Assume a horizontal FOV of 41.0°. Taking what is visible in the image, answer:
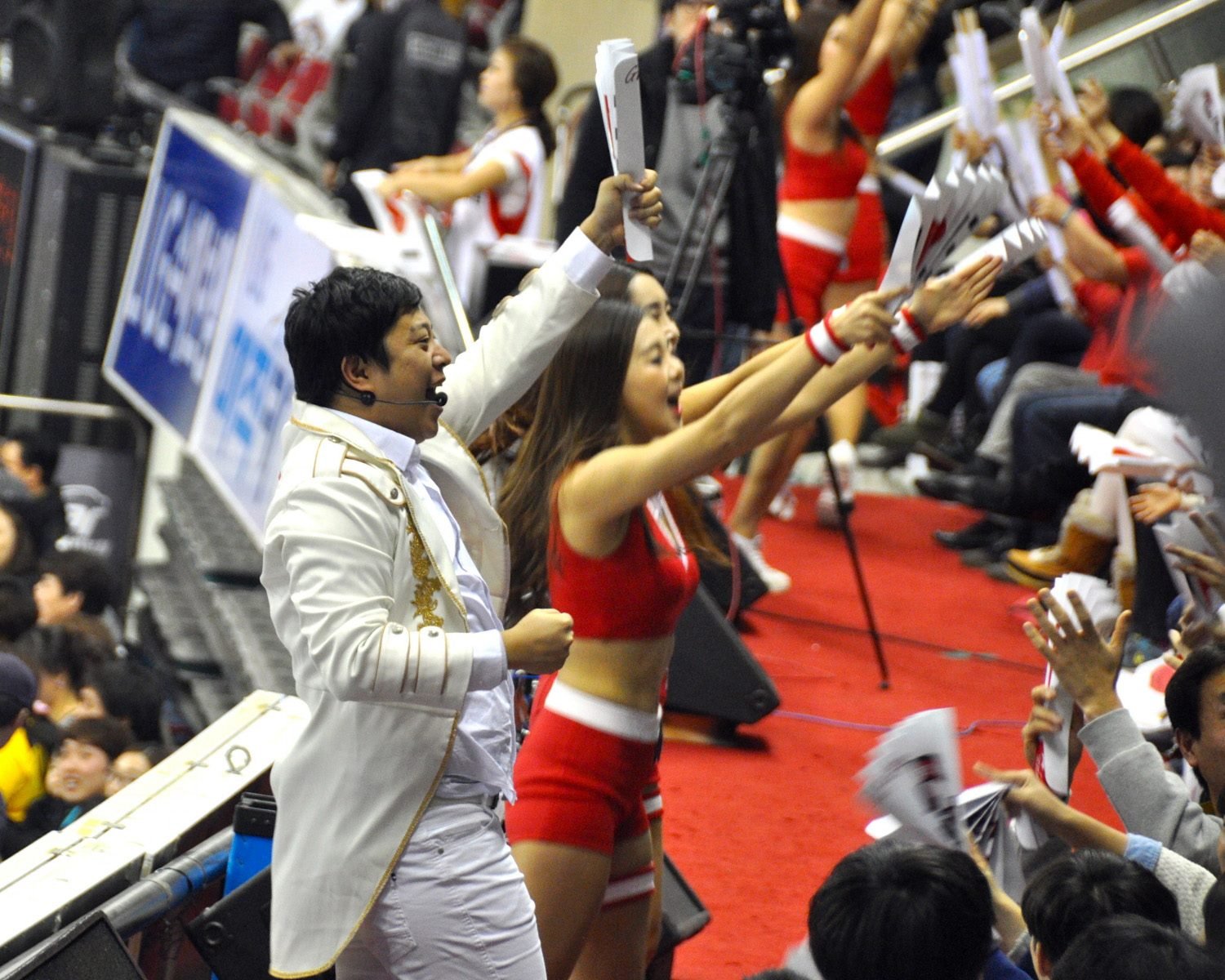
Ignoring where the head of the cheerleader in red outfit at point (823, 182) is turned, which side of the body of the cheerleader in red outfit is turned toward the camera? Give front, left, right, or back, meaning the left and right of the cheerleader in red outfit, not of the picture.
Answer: right

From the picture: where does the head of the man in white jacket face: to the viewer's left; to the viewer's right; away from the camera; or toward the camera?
to the viewer's right

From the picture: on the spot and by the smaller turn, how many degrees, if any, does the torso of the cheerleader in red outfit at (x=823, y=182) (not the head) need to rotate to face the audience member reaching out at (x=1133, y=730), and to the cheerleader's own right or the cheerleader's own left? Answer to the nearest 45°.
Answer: approximately 90° to the cheerleader's own right

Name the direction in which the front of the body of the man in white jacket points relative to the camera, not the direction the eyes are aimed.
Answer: to the viewer's right

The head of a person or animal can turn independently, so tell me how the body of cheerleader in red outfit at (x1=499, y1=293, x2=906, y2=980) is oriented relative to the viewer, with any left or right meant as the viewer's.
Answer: facing to the right of the viewer

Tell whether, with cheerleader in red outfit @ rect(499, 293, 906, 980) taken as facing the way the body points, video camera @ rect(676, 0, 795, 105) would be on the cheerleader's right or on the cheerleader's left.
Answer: on the cheerleader's left

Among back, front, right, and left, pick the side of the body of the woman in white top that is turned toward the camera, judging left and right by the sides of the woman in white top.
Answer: left

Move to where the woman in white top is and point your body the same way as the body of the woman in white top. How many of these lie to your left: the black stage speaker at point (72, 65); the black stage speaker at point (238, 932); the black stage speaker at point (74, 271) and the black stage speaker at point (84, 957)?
2

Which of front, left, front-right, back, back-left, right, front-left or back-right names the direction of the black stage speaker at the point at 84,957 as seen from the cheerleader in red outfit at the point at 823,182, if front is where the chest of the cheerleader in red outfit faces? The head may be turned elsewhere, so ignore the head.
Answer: right

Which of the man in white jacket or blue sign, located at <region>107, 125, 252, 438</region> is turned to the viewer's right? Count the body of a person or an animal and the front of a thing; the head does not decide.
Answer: the man in white jacket
